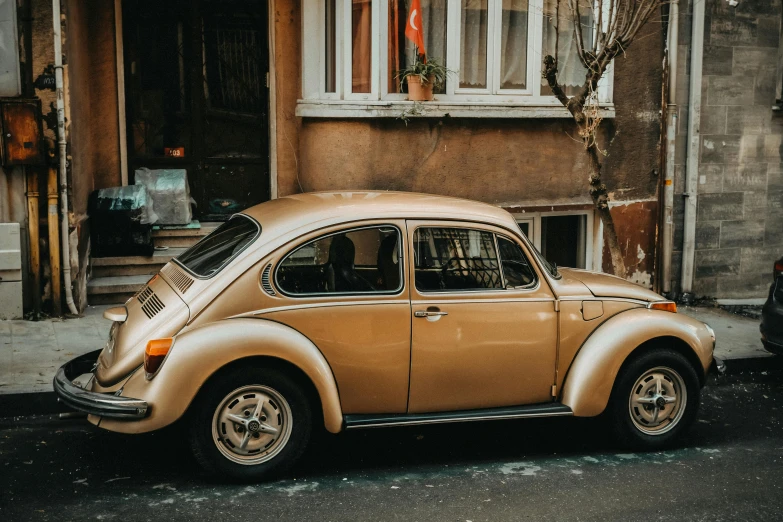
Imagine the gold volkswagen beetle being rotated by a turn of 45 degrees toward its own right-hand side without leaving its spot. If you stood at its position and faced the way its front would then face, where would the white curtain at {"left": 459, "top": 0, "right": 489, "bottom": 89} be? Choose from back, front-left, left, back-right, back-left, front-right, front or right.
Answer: back-left

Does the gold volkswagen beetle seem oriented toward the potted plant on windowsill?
no

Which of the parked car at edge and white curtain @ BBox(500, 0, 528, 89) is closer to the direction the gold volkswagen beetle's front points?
the parked car at edge

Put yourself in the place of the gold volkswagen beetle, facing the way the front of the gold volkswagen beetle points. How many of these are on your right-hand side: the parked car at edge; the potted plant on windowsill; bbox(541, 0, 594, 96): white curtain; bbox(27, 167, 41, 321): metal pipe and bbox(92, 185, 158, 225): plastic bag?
0

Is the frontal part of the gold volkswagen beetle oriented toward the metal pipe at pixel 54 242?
no

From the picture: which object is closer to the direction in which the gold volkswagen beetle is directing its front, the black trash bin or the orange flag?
the orange flag

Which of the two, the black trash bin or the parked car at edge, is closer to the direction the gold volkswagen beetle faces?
the parked car at edge

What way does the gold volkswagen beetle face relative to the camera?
to the viewer's right

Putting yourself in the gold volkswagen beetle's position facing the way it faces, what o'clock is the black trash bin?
The black trash bin is roughly at 8 o'clock from the gold volkswagen beetle.

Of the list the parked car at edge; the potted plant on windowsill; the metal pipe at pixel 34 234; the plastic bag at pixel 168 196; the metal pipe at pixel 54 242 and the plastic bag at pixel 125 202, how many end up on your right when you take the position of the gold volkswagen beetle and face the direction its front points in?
0

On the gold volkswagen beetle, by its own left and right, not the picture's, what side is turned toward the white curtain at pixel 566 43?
left

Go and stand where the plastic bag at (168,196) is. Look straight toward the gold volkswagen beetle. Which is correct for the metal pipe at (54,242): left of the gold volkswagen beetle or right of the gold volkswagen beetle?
right

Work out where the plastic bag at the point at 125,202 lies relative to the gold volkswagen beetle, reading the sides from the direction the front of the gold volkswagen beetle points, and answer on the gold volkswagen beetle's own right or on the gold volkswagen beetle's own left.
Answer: on the gold volkswagen beetle's own left

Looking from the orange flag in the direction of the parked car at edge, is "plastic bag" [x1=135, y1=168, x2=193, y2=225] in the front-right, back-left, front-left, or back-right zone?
back-right

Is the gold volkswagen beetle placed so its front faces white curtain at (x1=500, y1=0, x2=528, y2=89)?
no

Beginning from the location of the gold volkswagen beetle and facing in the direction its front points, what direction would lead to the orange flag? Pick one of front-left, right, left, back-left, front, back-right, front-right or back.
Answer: left
